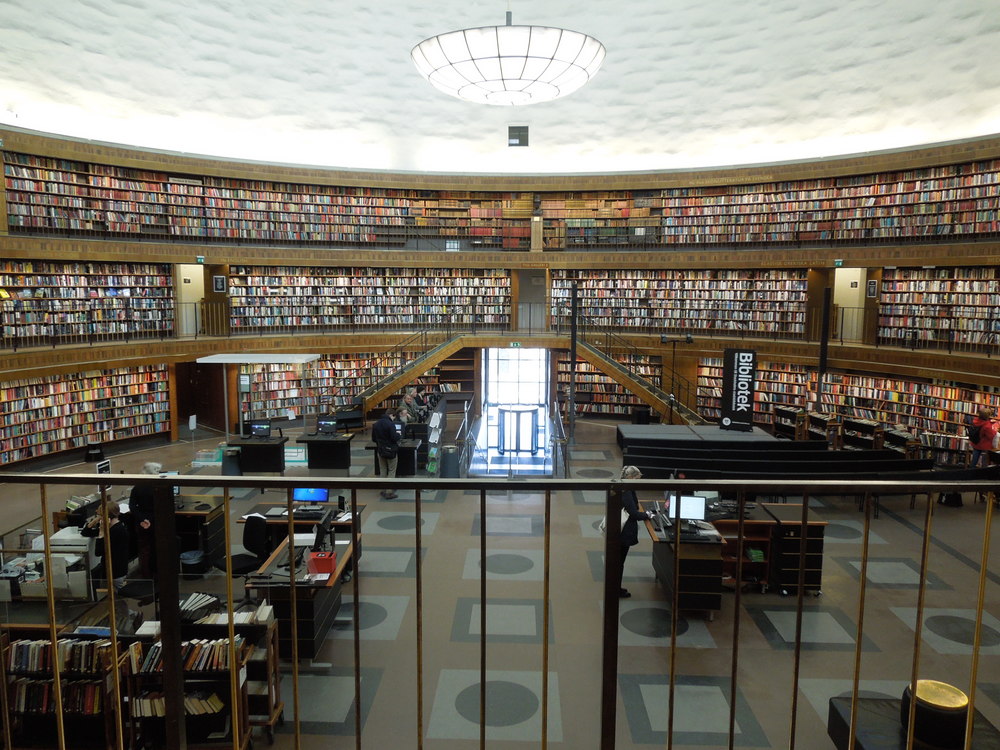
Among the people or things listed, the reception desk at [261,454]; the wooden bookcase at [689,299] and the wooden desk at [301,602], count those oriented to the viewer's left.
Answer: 1

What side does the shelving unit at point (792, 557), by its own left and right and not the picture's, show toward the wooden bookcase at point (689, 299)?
back

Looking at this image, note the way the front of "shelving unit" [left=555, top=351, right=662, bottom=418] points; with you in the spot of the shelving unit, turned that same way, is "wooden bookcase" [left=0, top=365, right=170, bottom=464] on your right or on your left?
on your right

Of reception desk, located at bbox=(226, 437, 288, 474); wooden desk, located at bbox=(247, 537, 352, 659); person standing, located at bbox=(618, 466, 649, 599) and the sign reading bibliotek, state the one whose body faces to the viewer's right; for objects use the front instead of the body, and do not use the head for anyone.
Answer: the person standing

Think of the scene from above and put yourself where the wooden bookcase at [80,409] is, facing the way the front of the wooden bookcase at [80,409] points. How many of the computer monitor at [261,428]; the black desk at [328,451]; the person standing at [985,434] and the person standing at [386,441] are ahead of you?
4

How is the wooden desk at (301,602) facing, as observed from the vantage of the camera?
facing to the left of the viewer

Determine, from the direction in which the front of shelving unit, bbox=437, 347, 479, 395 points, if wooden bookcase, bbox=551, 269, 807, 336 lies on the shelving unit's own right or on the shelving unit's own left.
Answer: on the shelving unit's own left

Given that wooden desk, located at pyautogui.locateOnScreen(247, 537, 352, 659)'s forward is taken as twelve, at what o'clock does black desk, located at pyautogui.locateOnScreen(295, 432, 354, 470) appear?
black desk, located at pyautogui.locateOnScreen(295, 432, 354, 470) is roughly at 3 o'clock from wooden desk, located at pyautogui.locateOnScreen(247, 537, 352, 659).

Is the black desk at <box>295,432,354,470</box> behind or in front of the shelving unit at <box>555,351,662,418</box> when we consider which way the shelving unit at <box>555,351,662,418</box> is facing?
in front

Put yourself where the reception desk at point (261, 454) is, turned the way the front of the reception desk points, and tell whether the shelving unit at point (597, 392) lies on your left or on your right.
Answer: on your left

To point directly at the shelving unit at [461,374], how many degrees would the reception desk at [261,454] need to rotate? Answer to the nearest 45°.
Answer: approximately 135° to its left

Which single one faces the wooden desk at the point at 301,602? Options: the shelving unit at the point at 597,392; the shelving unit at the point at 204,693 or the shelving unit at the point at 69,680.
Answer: the shelving unit at the point at 597,392

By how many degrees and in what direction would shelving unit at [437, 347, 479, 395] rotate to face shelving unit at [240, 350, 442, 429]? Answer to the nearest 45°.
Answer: approximately 45° to its right

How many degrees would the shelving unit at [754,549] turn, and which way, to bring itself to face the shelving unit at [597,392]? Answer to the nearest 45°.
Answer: approximately 180°
